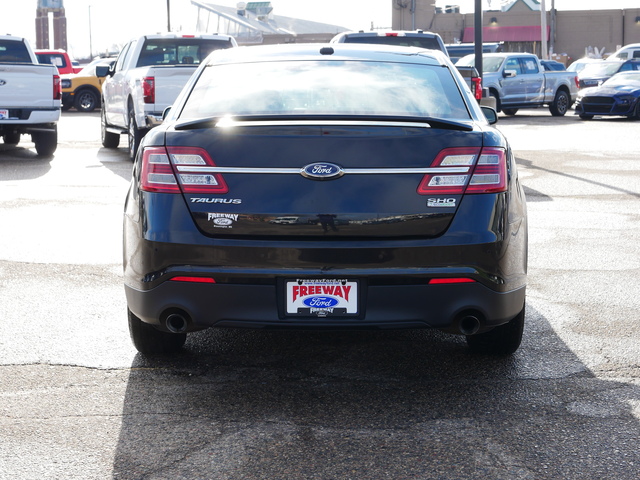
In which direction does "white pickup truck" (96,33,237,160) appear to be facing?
away from the camera

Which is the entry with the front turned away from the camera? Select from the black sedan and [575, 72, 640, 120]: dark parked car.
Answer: the black sedan

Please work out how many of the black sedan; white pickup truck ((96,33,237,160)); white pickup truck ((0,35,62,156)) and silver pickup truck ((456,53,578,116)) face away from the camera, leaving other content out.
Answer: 3

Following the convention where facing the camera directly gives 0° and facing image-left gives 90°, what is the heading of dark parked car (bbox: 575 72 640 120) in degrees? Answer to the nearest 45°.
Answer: approximately 45°

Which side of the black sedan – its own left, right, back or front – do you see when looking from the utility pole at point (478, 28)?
front

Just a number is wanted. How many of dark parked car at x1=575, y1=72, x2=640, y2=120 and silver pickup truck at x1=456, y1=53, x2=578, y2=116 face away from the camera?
0

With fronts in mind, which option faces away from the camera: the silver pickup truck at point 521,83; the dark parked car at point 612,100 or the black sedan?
the black sedan

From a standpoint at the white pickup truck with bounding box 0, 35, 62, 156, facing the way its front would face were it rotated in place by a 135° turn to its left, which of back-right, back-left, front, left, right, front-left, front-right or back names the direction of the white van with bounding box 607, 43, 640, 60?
back

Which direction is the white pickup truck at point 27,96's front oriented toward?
away from the camera

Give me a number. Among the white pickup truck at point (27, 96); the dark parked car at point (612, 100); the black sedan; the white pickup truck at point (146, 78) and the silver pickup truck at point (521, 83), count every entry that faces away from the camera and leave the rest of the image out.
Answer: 3

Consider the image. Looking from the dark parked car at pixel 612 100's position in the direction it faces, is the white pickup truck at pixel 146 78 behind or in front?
in front

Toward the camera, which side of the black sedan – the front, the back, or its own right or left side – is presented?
back

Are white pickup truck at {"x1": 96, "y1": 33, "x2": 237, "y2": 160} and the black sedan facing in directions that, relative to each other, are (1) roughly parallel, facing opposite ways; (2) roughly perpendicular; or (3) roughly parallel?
roughly parallel

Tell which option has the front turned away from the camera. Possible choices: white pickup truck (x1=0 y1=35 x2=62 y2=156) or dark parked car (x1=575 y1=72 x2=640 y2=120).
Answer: the white pickup truck
